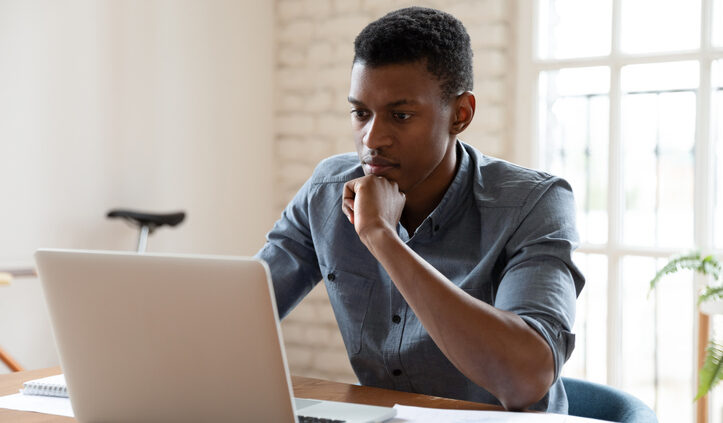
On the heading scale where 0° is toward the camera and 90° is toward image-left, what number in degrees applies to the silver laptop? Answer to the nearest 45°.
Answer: approximately 225°

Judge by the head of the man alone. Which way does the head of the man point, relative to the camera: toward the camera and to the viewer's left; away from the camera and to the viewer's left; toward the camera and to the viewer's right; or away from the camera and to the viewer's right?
toward the camera and to the viewer's left

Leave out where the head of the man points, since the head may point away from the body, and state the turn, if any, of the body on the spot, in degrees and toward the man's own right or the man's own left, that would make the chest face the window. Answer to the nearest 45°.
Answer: approximately 180°

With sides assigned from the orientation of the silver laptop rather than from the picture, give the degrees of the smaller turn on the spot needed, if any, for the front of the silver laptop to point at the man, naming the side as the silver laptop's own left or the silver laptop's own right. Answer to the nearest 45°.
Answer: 0° — it already faces them

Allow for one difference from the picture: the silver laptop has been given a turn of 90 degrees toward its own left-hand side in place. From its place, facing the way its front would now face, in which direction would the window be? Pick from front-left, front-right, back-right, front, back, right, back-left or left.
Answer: right

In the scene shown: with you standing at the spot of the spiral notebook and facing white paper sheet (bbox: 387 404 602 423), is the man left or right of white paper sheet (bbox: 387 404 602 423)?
left

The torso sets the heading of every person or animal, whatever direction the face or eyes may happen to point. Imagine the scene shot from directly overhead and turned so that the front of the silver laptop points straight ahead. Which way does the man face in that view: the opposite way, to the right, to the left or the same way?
the opposite way

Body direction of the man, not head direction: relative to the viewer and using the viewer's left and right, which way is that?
facing the viewer and to the left of the viewer

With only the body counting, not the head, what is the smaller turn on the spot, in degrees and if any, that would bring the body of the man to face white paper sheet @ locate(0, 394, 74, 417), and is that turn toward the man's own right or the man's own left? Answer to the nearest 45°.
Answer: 0° — they already face it
